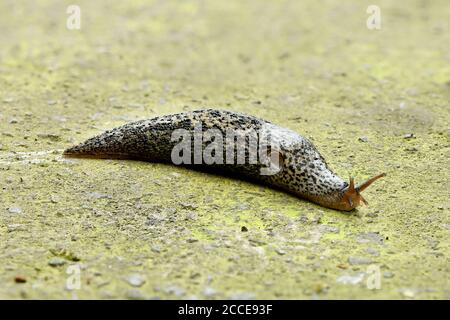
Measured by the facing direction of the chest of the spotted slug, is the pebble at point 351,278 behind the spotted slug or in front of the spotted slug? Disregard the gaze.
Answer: in front

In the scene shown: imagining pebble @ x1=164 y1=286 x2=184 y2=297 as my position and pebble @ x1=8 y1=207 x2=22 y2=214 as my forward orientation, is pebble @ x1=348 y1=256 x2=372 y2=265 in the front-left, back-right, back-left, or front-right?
back-right

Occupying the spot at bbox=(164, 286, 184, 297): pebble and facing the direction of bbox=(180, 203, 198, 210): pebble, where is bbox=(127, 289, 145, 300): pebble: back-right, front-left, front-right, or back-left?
back-left

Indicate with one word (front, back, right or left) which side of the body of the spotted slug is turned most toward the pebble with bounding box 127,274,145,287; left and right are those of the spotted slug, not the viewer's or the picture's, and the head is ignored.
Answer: right

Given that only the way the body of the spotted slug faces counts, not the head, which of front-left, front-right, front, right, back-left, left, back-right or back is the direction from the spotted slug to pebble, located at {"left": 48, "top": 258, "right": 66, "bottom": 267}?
right

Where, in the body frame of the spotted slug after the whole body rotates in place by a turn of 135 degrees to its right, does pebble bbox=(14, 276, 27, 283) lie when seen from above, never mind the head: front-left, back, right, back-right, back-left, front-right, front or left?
front-left

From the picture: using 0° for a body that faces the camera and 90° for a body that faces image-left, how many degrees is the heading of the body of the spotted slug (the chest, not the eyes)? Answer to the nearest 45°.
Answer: approximately 315°

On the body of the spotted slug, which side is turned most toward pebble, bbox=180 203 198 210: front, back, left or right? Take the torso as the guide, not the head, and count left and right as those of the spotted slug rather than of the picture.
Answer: right

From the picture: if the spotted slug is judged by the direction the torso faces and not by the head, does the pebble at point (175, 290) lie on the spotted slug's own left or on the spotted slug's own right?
on the spotted slug's own right

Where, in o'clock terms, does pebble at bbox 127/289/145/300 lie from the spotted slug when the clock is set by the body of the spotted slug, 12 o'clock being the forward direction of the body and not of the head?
The pebble is roughly at 2 o'clock from the spotted slug.

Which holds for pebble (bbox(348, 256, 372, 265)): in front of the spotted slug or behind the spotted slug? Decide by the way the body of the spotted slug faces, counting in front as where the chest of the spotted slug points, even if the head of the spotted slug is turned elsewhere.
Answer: in front

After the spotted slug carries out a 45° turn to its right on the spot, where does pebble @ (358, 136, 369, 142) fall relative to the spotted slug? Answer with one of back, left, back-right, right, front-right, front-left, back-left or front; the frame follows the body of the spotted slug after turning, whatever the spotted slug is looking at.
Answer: back-left
